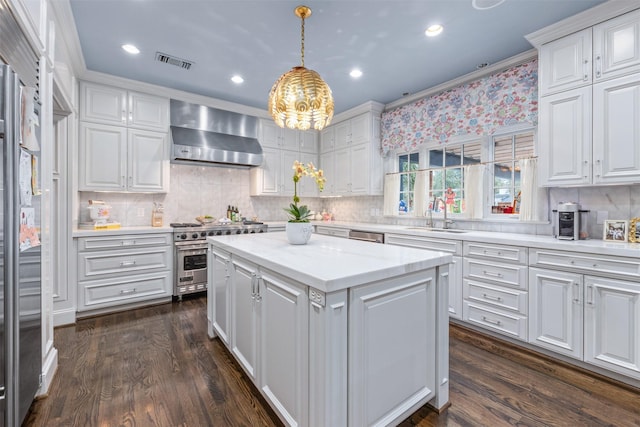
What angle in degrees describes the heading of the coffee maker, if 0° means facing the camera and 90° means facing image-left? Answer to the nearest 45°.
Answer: approximately 0°

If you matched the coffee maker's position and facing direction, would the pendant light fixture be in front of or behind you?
in front

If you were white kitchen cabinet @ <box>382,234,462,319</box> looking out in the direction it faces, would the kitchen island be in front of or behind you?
in front

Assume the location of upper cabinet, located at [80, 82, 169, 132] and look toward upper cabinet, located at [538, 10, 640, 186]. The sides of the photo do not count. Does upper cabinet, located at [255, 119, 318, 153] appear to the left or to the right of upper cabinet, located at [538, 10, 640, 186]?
left

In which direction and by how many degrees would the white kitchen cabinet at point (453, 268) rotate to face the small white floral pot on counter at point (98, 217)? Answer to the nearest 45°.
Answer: approximately 45° to its right

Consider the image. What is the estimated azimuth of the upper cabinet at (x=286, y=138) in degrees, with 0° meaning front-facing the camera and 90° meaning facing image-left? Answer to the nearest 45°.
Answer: approximately 315°
